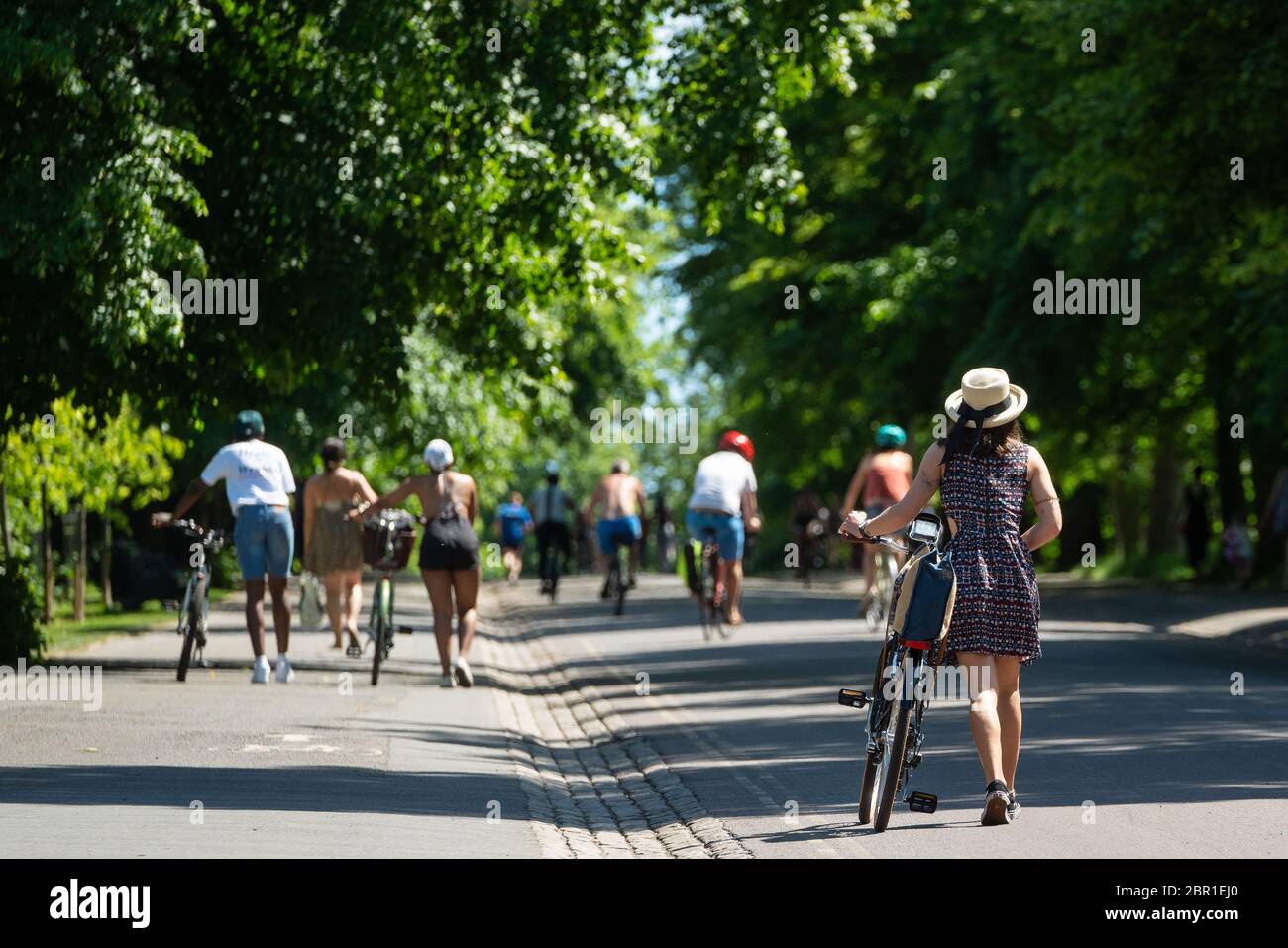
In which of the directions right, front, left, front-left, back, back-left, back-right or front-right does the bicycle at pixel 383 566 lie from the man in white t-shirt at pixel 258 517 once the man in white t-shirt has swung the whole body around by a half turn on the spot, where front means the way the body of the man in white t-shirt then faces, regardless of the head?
back-left

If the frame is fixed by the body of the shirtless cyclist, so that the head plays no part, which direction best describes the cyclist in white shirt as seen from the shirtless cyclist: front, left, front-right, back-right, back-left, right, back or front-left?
back

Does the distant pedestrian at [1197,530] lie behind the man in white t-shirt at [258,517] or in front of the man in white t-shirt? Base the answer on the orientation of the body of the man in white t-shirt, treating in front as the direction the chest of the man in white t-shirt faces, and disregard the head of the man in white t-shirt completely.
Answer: in front

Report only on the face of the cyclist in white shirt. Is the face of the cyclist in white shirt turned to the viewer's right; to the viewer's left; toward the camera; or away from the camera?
away from the camera

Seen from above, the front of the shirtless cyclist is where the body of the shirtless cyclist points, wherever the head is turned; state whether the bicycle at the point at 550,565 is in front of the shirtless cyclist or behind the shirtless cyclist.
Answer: in front

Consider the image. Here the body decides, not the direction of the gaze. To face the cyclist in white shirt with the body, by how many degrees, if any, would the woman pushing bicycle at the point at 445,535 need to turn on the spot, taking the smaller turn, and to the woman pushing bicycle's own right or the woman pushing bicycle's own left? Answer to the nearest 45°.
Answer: approximately 45° to the woman pushing bicycle's own right

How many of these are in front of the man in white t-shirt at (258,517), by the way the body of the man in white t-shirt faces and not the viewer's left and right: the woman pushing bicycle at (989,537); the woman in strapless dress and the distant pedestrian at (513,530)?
2

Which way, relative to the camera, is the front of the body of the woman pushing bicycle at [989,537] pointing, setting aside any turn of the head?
away from the camera

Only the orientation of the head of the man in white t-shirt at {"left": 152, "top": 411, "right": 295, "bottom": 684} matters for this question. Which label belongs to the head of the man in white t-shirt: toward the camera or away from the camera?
away from the camera

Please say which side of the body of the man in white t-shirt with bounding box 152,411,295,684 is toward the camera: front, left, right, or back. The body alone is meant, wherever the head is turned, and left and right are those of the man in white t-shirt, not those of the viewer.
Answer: back

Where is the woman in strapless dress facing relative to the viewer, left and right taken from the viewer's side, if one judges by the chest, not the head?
facing away from the viewer

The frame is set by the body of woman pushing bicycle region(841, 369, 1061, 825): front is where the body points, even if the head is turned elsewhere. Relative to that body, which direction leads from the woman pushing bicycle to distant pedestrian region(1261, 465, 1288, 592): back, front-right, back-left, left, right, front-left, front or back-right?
front

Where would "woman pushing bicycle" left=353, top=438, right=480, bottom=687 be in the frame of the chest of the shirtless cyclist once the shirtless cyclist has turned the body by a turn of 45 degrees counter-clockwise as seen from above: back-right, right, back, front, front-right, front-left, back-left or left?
back-left

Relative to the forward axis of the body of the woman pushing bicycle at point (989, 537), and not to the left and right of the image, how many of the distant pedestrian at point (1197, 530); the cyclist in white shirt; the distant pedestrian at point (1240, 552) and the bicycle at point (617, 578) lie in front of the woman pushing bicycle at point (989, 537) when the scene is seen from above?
4

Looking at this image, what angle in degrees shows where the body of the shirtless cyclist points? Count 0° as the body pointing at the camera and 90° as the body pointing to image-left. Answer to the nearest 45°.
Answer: approximately 180°
